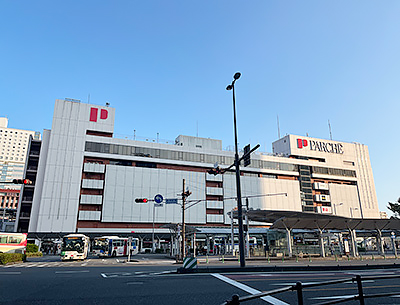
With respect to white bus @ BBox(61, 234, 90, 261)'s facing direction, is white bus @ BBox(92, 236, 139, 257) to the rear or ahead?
to the rear

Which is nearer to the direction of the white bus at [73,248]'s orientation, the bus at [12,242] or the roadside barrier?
the roadside barrier

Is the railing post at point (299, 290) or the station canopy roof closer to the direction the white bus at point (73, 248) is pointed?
the railing post

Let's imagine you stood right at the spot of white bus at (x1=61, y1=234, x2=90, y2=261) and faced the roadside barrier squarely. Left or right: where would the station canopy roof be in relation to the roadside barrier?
left

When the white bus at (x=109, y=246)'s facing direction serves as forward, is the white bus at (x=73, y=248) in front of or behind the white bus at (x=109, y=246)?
in front

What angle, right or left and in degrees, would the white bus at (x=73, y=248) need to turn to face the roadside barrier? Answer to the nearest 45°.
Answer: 0° — it already faces it

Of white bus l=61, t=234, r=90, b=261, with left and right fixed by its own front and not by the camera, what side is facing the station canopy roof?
left

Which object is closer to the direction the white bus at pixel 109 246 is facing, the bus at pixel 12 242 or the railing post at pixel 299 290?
the bus
